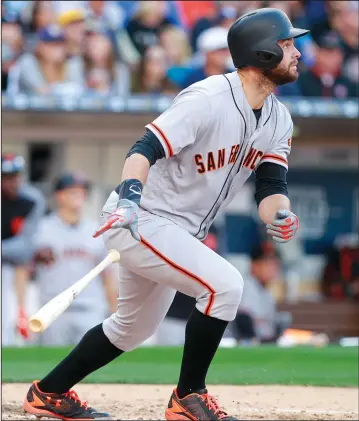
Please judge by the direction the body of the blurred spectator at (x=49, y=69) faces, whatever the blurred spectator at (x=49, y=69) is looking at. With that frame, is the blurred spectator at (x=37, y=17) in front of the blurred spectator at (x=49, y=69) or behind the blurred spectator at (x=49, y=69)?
behind

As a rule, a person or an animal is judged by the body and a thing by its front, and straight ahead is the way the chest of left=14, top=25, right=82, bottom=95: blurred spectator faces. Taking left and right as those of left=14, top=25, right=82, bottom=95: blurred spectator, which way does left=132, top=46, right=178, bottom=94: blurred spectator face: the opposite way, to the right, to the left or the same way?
the same way

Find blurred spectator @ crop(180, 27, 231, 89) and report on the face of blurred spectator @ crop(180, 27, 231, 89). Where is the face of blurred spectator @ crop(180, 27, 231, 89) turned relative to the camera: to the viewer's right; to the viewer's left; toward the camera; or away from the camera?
toward the camera

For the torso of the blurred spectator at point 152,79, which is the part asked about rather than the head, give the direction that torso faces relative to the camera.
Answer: toward the camera

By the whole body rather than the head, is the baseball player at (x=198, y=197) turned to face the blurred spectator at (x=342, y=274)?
no

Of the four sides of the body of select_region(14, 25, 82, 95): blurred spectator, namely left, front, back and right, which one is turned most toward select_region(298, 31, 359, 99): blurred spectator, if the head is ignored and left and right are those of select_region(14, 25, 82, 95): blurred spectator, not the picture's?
left

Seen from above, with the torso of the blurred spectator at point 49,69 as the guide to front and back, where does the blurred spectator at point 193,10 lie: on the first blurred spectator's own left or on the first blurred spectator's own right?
on the first blurred spectator's own left

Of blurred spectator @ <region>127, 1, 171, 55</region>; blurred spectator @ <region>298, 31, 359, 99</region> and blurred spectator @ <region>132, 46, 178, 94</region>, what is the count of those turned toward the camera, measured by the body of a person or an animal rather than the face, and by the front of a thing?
3

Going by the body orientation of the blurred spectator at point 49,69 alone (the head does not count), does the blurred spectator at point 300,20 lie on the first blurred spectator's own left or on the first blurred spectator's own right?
on the first blurred spectator's own left

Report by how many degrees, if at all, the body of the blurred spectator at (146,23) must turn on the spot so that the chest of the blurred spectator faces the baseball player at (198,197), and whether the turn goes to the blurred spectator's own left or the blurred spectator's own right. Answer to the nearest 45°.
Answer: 0° — they already face them

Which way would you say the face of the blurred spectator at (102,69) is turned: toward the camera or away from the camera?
toward the camera

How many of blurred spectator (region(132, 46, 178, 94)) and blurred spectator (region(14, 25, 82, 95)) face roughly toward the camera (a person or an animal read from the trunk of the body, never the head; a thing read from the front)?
2

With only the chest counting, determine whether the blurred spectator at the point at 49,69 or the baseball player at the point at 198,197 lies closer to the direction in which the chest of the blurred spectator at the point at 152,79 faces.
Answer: the baseball player

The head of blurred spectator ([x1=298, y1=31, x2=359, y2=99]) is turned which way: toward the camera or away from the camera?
toward the camera

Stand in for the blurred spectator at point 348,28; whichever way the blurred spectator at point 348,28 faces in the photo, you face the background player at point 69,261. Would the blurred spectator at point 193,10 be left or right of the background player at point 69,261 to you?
right

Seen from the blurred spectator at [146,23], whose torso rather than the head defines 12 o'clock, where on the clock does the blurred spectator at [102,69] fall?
the blurred spectator at [102,69] is roughly at 1 o'clock from the blurred spectator at [146,23].

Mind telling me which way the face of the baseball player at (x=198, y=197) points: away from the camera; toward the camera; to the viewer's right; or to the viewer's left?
to the viewer's right

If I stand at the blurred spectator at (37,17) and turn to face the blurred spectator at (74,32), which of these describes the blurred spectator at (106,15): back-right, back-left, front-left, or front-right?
front-left

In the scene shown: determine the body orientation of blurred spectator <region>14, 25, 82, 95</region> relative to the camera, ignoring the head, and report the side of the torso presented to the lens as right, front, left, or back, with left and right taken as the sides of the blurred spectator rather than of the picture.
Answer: front

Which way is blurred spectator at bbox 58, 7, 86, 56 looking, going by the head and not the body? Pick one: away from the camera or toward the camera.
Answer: toward the camera

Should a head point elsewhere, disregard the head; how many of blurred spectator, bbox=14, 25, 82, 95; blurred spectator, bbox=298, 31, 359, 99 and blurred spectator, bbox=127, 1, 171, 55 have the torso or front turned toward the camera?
3
